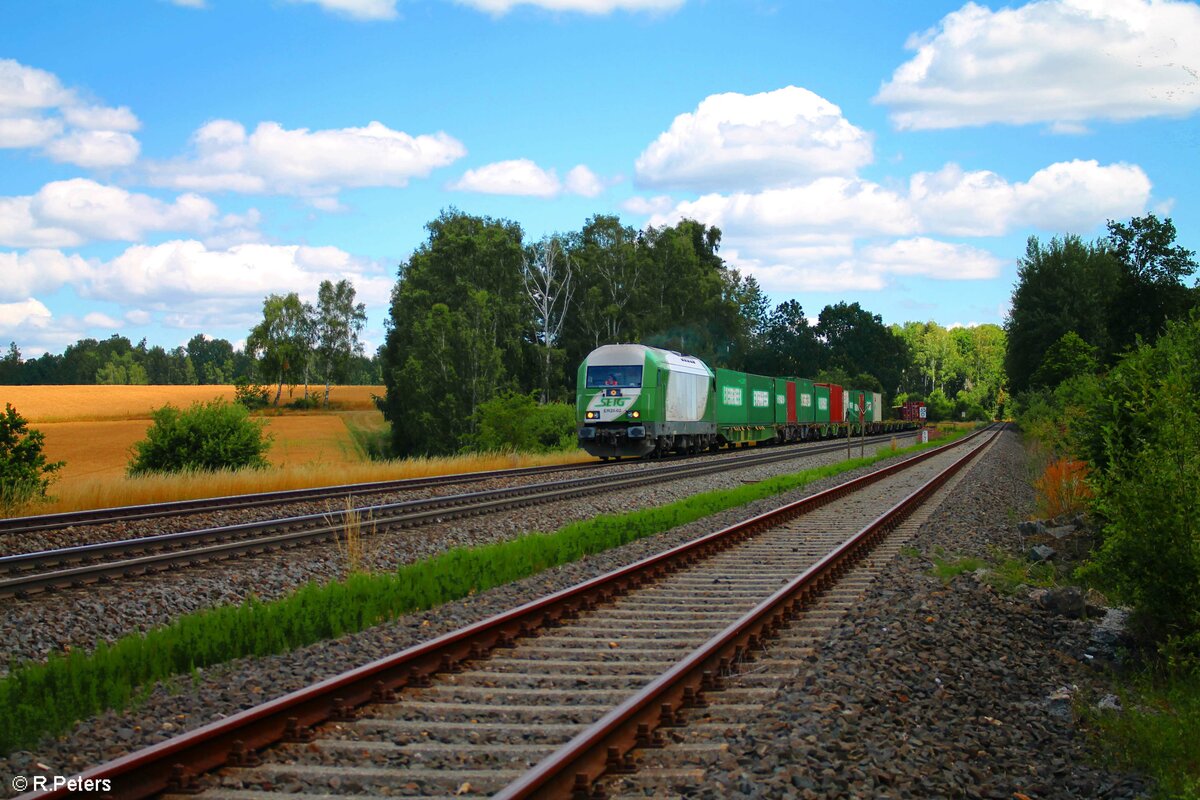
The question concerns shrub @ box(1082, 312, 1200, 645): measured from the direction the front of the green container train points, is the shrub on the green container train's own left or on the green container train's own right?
on the green container train's own left

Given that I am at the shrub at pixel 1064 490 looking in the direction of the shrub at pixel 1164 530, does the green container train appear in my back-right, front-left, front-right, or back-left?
back-right

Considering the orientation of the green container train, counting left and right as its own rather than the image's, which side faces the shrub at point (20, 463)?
front

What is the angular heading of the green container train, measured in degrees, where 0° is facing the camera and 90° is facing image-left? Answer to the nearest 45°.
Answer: approximately 45°

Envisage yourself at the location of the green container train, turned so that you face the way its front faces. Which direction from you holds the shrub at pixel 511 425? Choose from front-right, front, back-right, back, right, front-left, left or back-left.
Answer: right
